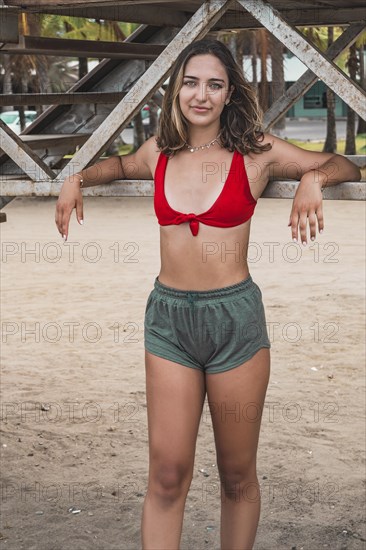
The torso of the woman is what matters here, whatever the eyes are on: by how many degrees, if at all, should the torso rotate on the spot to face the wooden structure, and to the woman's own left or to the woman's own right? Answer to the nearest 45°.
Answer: approximately 180°

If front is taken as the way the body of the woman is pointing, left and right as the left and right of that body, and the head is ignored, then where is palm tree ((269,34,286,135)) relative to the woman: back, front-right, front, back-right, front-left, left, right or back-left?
back

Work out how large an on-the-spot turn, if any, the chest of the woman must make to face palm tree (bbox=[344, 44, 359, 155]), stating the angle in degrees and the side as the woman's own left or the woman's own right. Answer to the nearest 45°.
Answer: approximately 180°

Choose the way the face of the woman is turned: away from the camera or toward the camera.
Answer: toward the camera

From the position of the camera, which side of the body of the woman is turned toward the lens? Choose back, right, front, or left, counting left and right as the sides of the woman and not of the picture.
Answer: front
